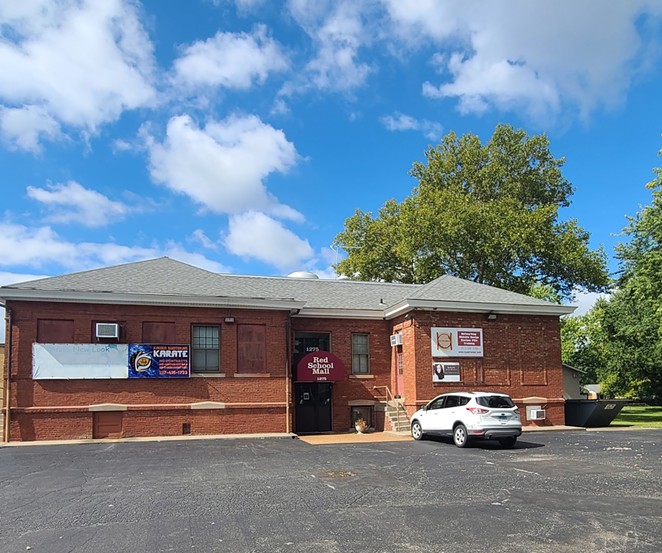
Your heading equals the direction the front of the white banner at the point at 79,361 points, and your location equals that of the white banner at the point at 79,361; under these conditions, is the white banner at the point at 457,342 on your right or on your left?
on your left

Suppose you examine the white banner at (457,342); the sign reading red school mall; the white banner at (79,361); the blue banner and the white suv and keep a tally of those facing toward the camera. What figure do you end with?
4

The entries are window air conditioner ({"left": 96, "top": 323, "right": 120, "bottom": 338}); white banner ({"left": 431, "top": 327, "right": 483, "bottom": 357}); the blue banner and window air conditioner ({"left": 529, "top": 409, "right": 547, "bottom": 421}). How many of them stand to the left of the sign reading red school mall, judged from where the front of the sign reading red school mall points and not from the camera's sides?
2

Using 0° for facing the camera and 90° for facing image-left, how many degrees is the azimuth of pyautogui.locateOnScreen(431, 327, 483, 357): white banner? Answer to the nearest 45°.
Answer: approximately 0°

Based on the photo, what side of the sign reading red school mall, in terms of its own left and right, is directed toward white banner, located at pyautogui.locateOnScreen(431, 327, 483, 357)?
left

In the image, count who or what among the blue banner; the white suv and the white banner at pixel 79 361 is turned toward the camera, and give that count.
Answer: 2

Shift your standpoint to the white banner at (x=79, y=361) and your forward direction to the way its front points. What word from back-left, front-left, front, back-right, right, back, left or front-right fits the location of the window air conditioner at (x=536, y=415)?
left

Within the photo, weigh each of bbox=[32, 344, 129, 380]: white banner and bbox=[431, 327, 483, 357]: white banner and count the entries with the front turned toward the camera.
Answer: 2

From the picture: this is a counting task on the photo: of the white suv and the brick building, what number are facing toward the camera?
1
